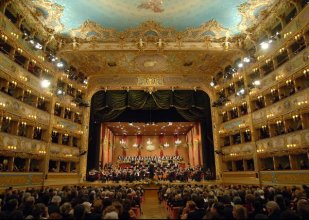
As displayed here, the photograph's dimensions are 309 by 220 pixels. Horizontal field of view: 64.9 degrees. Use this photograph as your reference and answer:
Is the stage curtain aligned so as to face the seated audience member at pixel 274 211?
yes

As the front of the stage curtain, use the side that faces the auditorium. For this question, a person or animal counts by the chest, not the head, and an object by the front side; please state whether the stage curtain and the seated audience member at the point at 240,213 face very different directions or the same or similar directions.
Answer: very different directions

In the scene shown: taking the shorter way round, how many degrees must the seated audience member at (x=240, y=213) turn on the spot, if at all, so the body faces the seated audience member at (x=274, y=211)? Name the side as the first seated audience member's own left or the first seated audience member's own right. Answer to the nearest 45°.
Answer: approximately 45° to the first seated audience member's own right

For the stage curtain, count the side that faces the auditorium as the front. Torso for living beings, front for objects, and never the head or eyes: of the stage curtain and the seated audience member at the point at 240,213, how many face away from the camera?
1

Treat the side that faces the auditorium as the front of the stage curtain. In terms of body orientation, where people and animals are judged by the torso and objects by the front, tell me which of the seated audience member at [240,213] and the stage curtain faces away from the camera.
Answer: the seated audience member

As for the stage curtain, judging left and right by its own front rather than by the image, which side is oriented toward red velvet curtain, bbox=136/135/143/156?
back

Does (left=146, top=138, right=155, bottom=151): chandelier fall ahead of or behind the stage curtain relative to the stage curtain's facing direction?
behind

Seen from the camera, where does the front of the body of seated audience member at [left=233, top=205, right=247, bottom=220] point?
away from the camera

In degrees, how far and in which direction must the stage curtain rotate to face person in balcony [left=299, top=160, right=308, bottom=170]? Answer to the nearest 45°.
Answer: approximately 45° to its left
